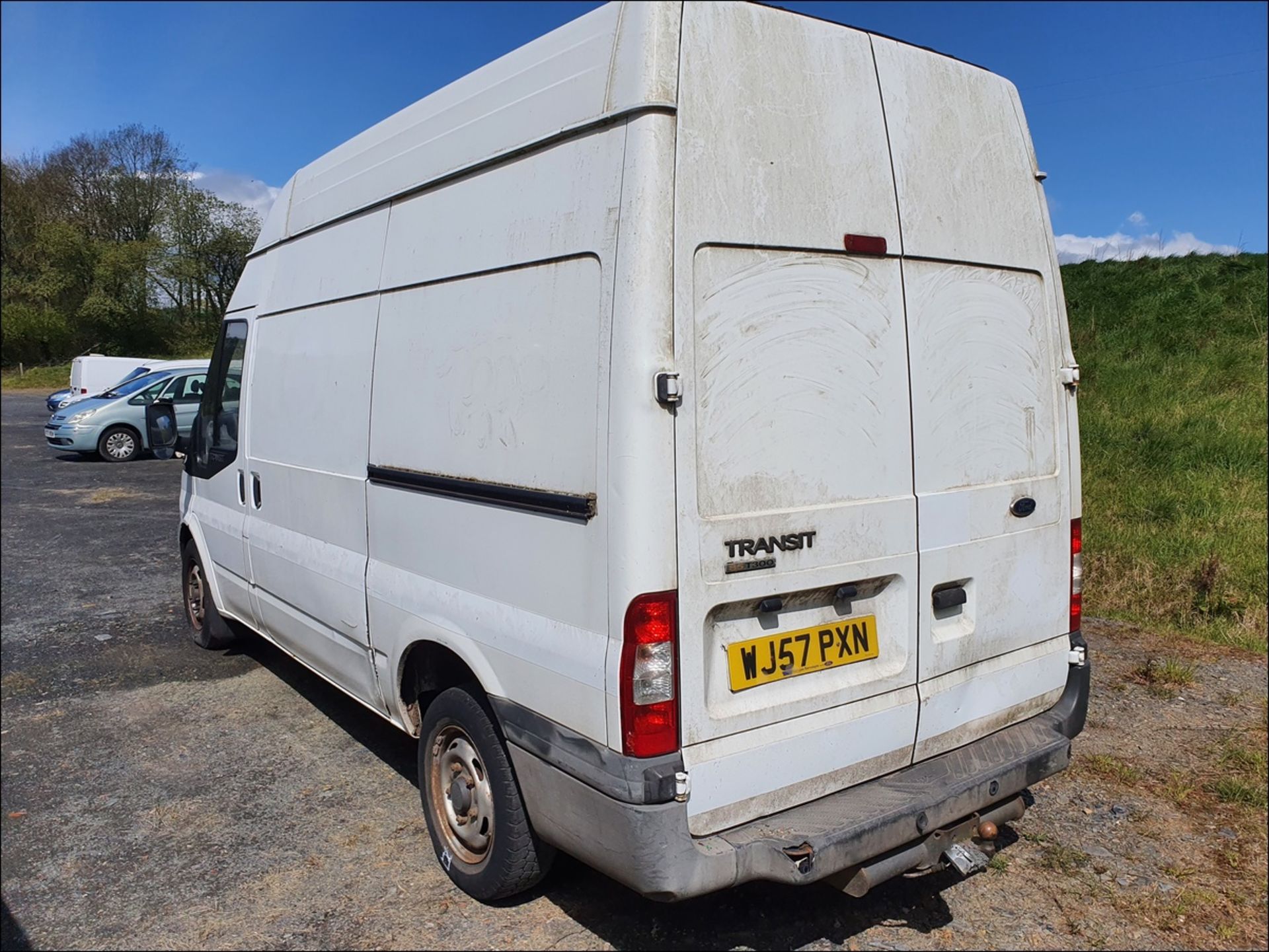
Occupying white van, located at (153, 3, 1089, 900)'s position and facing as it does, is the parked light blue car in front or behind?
in front

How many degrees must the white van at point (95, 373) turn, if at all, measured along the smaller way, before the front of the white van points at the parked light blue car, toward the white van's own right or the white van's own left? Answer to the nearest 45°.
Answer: approximately 135° to the white van's own right

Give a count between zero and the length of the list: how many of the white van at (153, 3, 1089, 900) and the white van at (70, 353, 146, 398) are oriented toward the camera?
0

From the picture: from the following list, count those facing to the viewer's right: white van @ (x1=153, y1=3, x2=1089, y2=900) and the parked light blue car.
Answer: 0

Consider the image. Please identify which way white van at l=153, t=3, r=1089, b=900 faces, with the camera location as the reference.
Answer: facing away from the viewer and to the left of the viewer

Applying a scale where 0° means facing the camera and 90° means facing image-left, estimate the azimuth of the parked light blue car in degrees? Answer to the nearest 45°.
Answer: approximately 45°

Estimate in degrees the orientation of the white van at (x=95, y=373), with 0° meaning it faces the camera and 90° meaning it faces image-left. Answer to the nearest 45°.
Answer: approximately 225°

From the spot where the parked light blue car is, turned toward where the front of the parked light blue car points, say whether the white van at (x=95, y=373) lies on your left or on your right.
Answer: on your right
